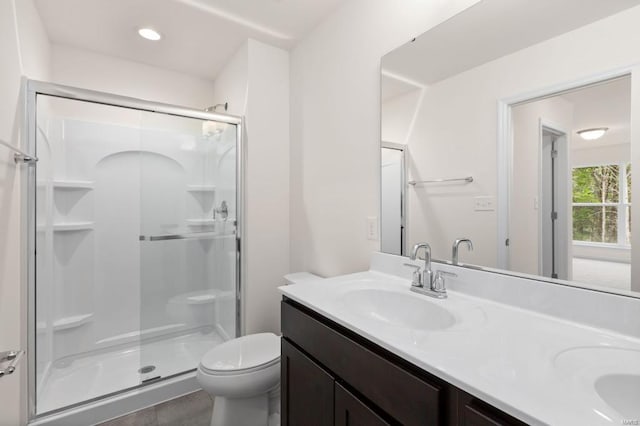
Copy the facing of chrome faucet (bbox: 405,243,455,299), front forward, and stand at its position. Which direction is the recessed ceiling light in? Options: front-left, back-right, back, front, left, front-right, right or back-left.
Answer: front-right

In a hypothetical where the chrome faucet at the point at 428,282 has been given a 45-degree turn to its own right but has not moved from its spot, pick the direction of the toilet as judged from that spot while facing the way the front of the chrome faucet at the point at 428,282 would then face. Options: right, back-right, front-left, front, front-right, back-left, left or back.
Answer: front

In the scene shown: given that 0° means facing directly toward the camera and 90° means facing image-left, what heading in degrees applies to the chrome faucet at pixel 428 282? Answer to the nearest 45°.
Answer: approximately 45°

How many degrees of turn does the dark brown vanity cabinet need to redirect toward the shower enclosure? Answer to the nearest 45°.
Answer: approximately 90° to its right

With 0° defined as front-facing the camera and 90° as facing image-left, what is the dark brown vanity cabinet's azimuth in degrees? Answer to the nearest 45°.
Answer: approximately 45°
